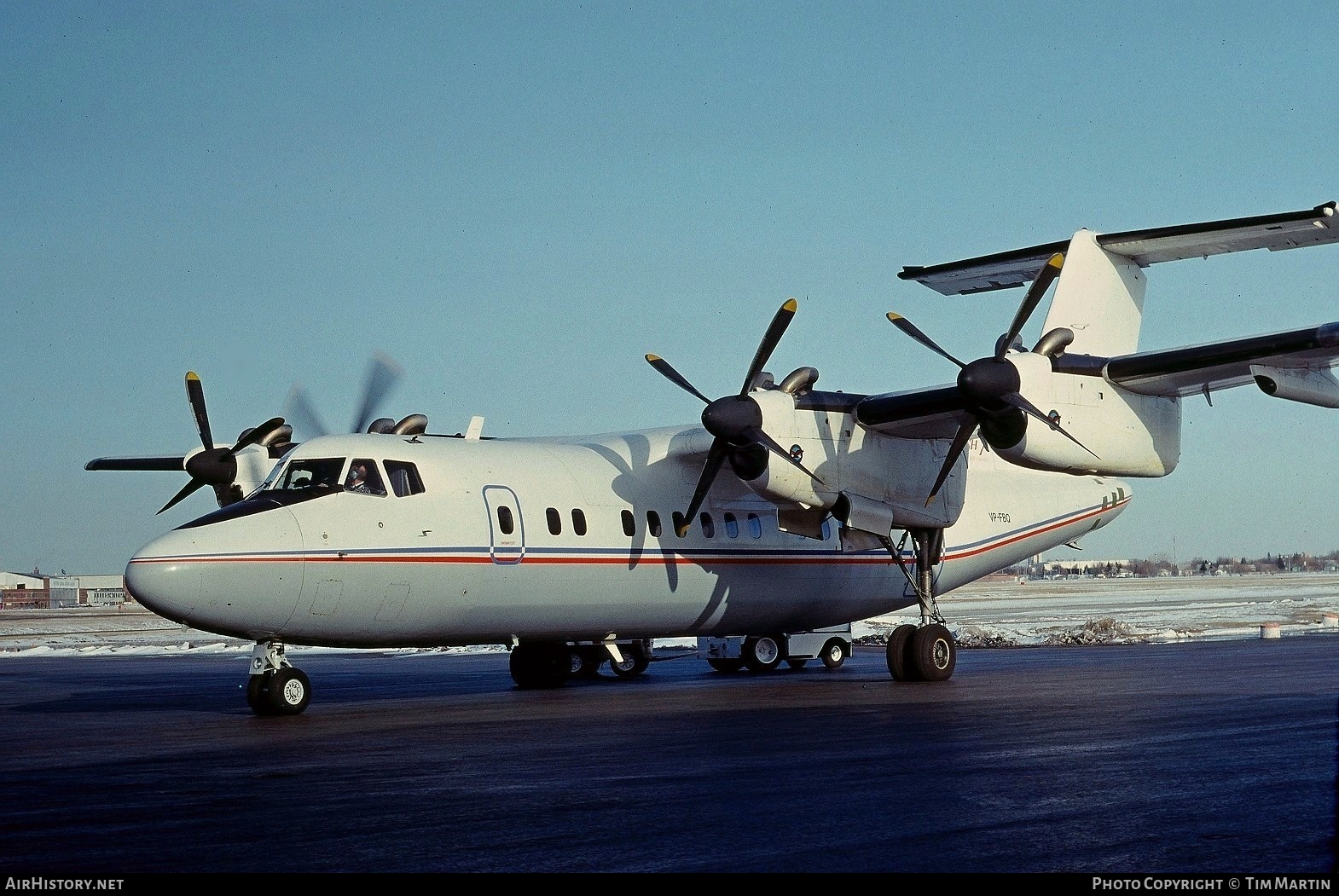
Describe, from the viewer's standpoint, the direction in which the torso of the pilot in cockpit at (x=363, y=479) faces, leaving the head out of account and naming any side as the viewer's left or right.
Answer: facing the viewer and to the left of the viewer

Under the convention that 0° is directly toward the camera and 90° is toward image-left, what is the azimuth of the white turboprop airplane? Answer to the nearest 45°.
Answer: approximately 45°
